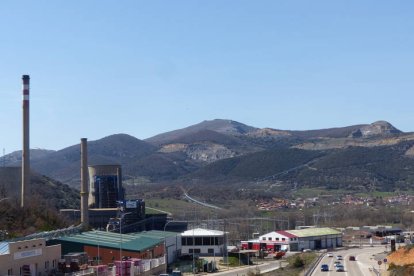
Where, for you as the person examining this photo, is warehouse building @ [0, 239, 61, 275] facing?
facing the viewer and to the right of the viewer
